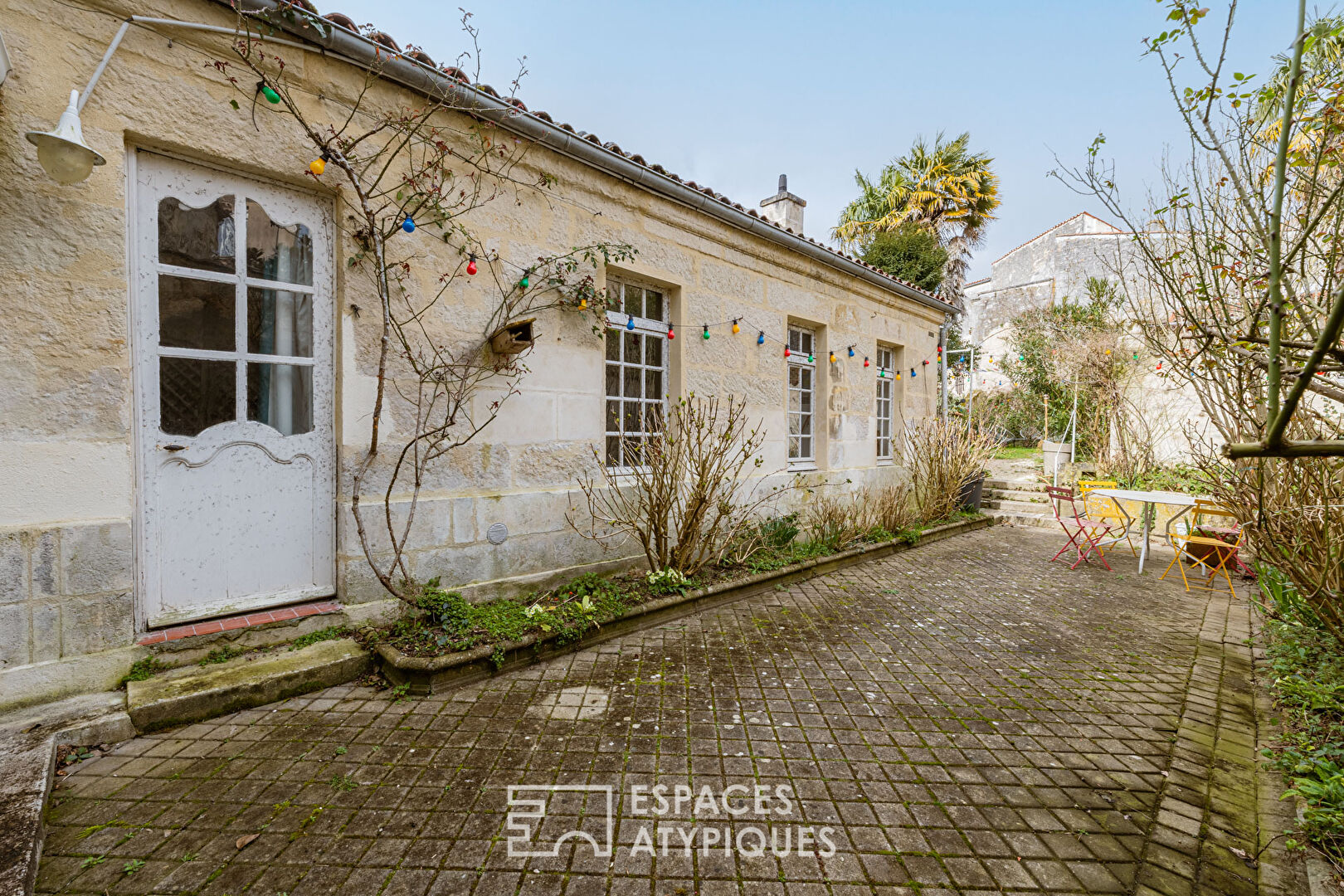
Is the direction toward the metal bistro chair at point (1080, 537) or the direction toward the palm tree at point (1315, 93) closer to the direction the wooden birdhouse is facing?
the palm tree

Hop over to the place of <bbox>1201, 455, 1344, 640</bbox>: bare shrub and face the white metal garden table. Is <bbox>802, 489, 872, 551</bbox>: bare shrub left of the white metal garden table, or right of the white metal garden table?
left

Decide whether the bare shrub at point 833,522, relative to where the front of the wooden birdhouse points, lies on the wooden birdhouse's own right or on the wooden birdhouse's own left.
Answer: on the wooden birdhouse's own left

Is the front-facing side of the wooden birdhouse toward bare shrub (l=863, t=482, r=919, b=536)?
no

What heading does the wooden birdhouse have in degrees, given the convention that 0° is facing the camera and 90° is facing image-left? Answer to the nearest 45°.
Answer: approximately 315°

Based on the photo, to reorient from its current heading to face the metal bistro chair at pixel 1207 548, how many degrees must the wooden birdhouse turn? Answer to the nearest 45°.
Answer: approximately 45° to its left

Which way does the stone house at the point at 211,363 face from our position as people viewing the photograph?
facing the viewer and to the right of the viewer

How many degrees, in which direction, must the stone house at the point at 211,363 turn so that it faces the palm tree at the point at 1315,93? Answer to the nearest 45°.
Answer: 0° — it already faces it

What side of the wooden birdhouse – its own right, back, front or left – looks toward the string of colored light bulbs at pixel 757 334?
left

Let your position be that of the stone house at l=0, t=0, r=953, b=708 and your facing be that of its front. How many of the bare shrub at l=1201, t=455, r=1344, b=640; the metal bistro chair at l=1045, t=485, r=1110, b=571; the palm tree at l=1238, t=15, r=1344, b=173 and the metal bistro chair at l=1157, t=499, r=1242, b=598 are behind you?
0

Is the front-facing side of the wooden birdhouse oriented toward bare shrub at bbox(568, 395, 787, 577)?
no

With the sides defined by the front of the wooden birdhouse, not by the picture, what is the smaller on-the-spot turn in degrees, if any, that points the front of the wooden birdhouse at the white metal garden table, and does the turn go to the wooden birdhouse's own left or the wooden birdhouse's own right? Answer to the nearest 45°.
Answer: approximately 45° to the wooden birdhouse's own left

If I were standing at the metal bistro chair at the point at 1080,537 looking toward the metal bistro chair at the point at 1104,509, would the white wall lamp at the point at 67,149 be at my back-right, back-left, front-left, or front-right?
back-left
